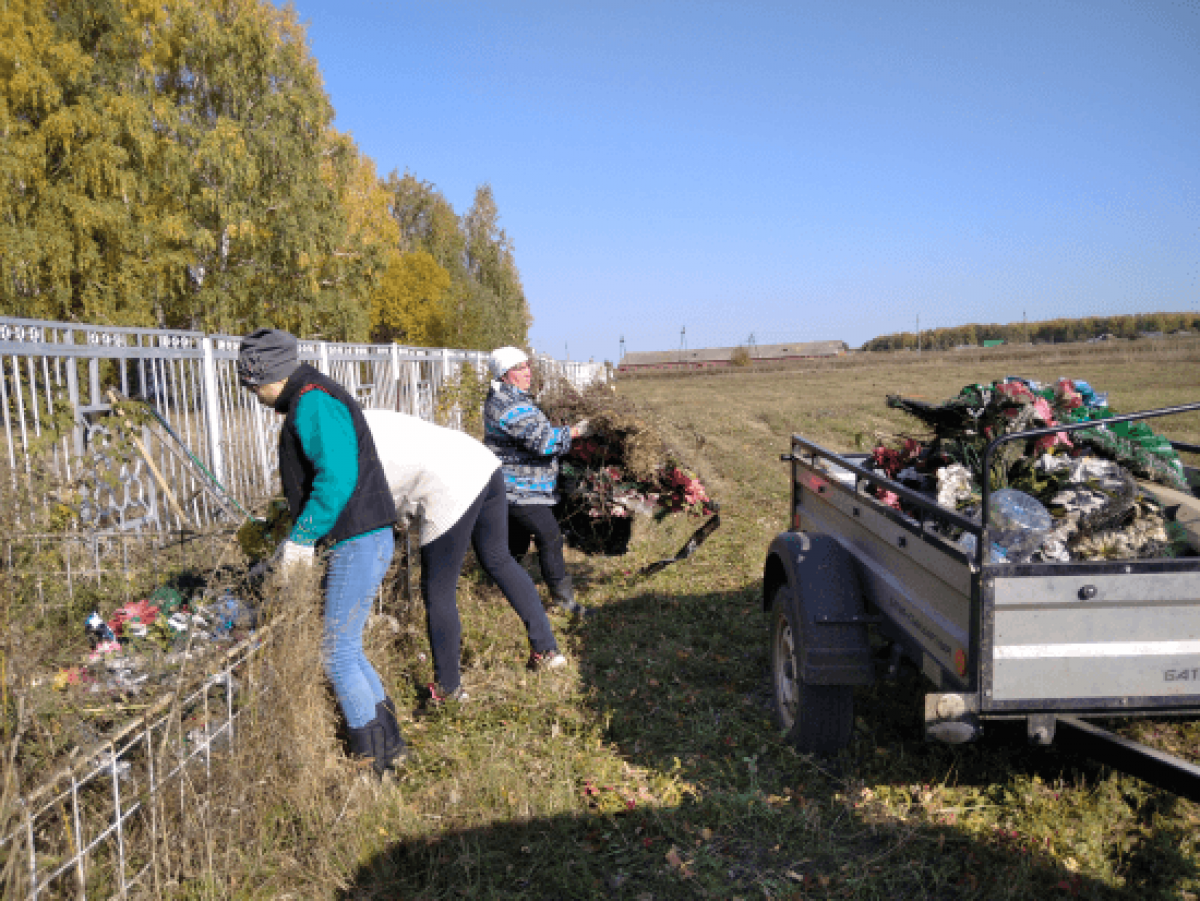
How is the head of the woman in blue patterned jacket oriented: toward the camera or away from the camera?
toward the camera

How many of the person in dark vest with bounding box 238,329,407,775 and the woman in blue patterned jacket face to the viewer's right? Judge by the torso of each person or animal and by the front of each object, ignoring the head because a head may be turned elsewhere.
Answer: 1

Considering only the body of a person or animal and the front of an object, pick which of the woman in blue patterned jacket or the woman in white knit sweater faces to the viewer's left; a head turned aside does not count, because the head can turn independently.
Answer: the woman in white knit sweater

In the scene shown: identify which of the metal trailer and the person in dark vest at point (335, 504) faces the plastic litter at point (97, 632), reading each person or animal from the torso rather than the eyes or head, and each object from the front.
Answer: the person in dark vest

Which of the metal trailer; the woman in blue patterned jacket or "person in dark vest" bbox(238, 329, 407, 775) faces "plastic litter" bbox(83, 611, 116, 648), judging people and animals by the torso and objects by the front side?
the person in dark vest

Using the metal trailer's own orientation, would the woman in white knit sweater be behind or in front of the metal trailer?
behind

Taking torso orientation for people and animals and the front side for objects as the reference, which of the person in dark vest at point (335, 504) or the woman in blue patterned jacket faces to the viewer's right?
the woman in blue patterned jacket

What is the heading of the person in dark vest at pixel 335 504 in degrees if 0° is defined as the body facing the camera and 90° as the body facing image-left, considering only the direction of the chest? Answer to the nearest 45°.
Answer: approximately 90°

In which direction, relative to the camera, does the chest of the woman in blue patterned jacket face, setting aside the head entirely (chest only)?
to the viewer's right

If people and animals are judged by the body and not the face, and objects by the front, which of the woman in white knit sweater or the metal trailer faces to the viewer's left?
the woman in white knit sweater

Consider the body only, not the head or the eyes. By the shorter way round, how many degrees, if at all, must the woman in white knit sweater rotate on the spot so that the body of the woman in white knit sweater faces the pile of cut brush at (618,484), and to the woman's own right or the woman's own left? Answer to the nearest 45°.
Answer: approximately 135° to the woman's own right

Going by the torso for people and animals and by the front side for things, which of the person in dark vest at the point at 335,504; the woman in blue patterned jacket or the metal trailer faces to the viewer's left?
the person in dark vest

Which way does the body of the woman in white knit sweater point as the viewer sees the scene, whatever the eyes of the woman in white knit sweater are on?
to the viewer's left

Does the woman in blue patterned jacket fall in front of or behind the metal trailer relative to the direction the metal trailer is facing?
behind

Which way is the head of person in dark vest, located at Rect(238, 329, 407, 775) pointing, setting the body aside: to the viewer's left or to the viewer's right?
to the viewer's left
